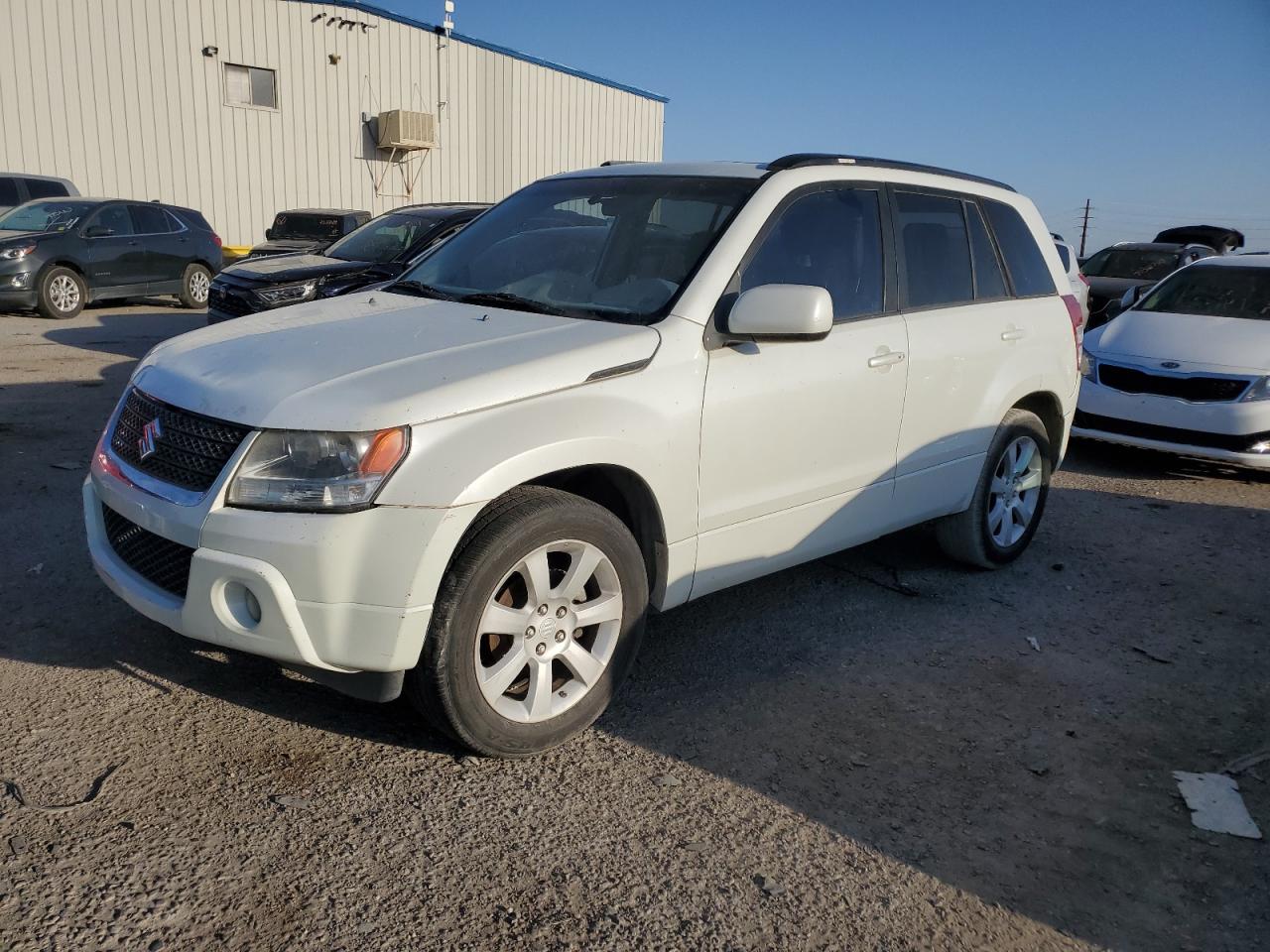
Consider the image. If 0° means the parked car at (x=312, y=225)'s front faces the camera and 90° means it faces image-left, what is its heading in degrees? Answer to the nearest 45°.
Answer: approximately 45°

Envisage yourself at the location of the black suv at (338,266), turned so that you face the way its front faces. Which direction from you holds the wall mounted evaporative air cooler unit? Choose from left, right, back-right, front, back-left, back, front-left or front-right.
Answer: back-right

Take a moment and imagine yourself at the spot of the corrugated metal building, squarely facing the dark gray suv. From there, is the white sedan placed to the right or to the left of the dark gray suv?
left

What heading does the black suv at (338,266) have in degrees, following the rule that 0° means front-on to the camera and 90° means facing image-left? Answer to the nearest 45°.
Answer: approximately 45°

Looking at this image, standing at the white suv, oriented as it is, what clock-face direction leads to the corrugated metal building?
The corrugated metal building is roughly at 4 o'clock from the white suv.

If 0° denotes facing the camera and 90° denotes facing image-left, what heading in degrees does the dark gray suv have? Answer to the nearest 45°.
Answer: approximately 45°

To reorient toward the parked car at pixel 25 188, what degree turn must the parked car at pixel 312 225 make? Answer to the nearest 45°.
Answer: approximately 45° to its right

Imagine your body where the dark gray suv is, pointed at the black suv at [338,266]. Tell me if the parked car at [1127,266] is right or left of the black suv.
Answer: left
